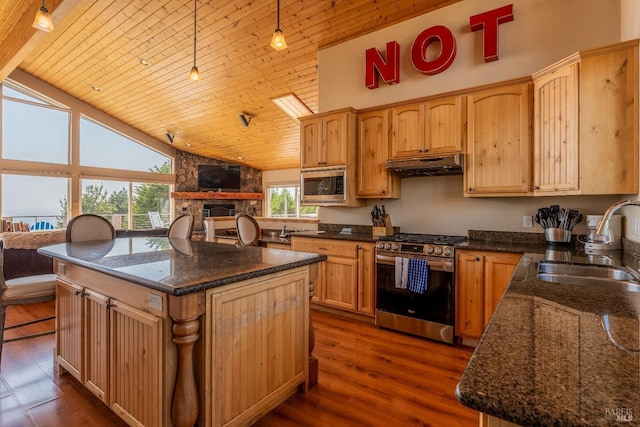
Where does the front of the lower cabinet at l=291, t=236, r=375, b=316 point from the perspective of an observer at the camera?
facing the viewer and to the left of the viewer

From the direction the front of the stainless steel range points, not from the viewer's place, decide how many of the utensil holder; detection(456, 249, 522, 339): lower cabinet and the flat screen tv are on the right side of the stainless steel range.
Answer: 1

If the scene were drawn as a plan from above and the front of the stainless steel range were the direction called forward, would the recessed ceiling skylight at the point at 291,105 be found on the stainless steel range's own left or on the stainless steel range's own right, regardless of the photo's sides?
on the stainless steel range's own right

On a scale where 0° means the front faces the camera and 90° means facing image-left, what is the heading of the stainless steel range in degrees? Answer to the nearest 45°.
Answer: approximately 45°

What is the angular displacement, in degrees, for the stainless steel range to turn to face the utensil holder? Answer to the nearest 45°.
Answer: approximately 135° to its left

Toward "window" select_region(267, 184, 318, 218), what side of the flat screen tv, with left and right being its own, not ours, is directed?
left

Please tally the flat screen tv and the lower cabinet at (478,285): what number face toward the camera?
2

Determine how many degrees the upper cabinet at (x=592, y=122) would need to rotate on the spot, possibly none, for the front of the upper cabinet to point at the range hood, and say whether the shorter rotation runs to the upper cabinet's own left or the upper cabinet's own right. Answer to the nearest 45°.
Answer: approximately 45° to the upper cabinet's own right

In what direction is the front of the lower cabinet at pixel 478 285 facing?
toward the camera

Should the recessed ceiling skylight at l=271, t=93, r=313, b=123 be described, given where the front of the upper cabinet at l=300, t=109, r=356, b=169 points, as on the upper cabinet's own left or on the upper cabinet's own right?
on the upper cabinet's own right

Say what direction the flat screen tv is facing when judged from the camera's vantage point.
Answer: facing the viewer

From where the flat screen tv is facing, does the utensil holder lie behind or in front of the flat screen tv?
in front
